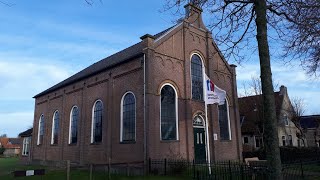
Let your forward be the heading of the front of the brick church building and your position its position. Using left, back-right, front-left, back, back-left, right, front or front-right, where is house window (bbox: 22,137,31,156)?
back

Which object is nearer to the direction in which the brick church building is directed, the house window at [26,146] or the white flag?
the white flag

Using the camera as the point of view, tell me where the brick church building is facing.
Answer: facing the viewer and to the right of the viewer

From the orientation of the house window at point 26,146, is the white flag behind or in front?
in front

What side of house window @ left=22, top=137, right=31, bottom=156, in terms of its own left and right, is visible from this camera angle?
front

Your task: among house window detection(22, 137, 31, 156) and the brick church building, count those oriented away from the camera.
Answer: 0

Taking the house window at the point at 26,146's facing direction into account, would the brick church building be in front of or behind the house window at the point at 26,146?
in front

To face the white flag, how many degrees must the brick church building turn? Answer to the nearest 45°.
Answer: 0° — it already faces it
